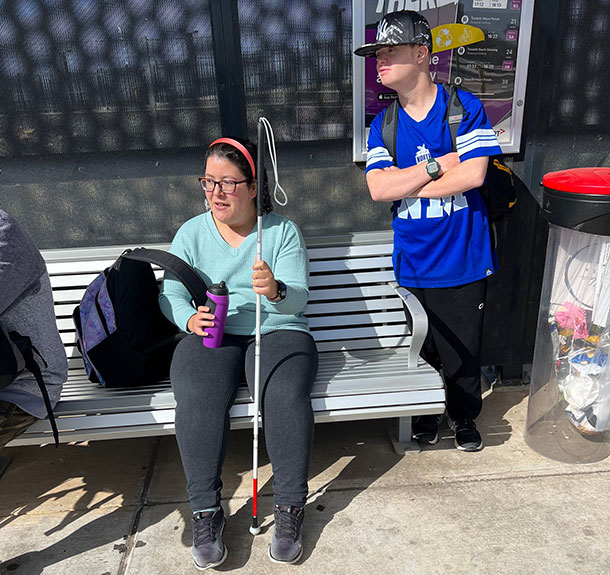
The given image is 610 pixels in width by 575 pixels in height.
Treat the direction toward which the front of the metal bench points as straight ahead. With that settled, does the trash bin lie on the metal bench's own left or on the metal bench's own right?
on the metal bench's own left

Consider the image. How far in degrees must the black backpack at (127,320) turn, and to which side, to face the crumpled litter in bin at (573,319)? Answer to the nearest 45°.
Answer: approximately 180°

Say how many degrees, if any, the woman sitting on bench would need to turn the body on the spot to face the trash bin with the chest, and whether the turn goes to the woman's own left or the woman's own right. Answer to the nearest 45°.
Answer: approximately 90° to the woman's own left

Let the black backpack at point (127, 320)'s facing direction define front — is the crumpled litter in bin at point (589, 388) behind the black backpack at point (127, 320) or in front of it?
behind

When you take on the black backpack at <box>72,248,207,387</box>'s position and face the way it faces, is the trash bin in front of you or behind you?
behind

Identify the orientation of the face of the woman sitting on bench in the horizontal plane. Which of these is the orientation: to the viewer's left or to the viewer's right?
to the viewer's left

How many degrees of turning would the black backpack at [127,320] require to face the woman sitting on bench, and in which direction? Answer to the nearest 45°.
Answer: approximately 135° to its left

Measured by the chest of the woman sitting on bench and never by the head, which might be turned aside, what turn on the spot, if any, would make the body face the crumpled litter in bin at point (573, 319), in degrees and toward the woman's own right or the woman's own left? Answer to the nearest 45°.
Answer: approximately 90° to the woman's own left

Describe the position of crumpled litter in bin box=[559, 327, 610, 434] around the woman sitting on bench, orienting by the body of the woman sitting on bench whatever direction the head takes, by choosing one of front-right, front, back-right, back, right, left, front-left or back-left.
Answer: left

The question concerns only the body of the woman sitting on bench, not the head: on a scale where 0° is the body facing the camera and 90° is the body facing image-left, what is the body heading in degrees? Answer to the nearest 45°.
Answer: approximately 0°

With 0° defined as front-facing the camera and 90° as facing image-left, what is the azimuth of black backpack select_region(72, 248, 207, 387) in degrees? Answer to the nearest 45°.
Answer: approximately 90°
